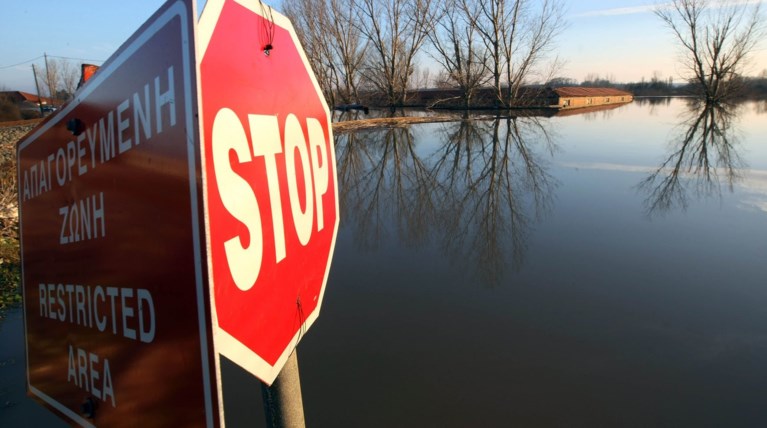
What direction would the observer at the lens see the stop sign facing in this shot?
facing the viewer and to the right of the viewer

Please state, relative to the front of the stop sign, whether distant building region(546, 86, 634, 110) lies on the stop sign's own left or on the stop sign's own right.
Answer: on the stop sign's own left

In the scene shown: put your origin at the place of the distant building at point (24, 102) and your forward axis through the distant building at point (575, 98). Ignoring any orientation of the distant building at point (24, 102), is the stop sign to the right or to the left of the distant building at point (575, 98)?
right

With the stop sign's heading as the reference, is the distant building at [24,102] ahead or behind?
behind
